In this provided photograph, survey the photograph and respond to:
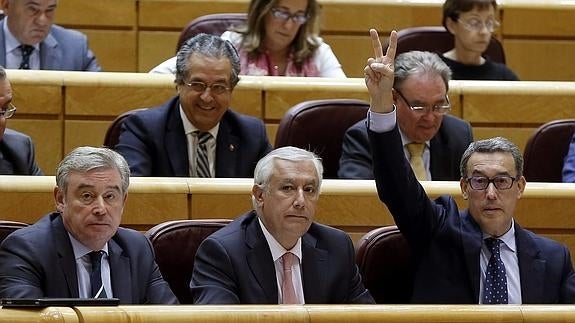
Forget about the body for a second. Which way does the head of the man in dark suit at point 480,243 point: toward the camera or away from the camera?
toward the camera

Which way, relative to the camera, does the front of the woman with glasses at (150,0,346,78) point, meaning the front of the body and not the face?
toward the camera

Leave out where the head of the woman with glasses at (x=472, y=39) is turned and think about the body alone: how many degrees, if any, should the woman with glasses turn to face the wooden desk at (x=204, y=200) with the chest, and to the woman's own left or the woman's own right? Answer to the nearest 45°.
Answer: approximately 90° to the woman's own right

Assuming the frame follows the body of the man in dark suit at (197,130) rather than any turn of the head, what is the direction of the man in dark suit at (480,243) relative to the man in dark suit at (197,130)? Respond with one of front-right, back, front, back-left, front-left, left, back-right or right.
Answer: front-left

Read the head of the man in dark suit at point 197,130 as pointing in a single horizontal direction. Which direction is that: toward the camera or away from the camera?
toward the camera

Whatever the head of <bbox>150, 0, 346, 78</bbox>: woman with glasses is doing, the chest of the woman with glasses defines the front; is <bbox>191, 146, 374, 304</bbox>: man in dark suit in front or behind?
in front

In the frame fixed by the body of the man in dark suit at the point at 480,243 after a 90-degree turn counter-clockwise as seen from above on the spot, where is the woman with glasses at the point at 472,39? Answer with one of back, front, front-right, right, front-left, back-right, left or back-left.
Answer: left

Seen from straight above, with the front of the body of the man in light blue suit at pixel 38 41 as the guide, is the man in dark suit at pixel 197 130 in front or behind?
in front

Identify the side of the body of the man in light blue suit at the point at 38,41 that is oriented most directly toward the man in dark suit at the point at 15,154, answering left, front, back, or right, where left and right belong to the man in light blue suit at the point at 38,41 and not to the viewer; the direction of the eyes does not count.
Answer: front

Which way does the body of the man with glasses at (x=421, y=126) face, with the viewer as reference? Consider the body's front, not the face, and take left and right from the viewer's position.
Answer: facing the viewer and to the right of the viewer

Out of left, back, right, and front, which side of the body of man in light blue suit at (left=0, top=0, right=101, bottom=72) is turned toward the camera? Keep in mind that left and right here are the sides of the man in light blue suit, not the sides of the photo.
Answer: front
